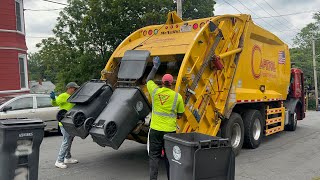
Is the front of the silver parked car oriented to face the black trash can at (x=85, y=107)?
no

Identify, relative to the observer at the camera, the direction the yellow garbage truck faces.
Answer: facing away from the viewer and to the right of the viewer

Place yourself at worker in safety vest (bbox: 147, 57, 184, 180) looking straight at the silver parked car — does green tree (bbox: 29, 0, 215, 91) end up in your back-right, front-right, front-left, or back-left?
front-right

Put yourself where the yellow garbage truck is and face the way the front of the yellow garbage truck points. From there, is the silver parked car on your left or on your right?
on your left

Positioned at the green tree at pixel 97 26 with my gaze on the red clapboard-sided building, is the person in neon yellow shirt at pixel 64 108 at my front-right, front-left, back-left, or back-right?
front-left

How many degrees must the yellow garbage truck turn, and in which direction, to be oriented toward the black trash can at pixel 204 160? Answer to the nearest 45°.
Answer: approximately 135° to its right

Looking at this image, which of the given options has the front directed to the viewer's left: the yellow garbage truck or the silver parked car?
the silver parked car

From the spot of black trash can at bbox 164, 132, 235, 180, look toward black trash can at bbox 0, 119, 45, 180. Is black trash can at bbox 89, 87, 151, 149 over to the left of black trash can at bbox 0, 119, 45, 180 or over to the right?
right

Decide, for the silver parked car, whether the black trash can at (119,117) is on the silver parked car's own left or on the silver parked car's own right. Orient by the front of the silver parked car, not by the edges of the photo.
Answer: on the silver parked car's own left

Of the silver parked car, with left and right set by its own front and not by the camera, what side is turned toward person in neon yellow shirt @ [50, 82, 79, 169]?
left

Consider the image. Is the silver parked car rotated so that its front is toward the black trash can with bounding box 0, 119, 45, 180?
no

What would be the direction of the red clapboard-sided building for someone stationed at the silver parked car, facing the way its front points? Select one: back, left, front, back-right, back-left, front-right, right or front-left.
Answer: right

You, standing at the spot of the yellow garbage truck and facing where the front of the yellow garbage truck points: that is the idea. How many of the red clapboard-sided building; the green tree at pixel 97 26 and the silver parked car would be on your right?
0

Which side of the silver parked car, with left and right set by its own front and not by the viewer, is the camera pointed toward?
left

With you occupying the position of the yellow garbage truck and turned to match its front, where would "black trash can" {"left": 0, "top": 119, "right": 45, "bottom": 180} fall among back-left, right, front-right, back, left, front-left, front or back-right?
back

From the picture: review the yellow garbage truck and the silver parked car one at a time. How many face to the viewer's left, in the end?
1

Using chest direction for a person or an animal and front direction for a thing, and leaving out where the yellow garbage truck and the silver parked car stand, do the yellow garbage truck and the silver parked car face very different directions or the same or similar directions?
very different directions
